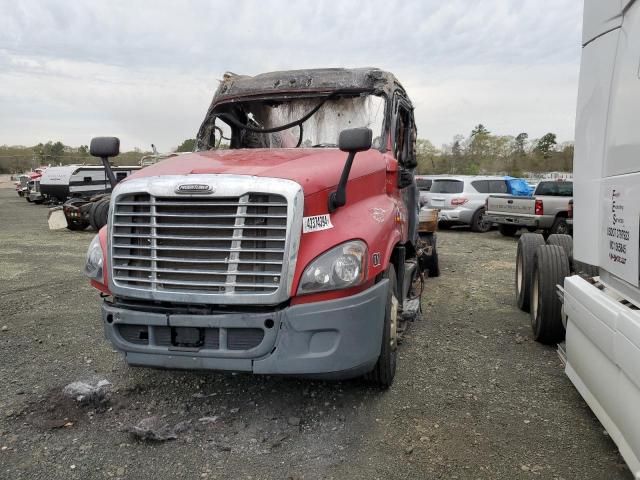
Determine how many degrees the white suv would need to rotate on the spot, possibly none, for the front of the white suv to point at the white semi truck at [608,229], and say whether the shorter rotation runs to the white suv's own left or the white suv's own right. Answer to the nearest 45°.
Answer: approximately 135° to the white suv's own right

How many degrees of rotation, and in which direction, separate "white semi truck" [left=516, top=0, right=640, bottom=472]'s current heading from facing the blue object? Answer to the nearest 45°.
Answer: approximately 135° to its left

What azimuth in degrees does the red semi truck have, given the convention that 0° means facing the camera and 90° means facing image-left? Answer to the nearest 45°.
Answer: approximately 45°

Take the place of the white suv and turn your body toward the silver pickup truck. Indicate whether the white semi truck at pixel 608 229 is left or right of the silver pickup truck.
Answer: right

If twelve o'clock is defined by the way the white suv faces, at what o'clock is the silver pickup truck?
The silver pickup truck is roughly at 3 o'clock from the white suv.

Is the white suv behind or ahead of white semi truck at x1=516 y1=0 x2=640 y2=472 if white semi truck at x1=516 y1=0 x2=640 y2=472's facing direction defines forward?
behind

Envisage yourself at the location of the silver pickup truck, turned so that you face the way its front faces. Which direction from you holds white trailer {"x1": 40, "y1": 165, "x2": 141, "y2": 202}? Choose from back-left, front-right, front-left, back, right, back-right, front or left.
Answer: back-left

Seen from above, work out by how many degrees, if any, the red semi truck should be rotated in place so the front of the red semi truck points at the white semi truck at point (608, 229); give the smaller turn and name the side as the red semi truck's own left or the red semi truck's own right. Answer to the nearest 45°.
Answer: approximately 135° to the red semi truck's own left

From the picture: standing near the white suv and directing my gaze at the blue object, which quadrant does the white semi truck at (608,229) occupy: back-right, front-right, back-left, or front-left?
back-right

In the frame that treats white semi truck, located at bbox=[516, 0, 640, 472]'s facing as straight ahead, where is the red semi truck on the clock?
The red semi truck is roughly at 4 o'clock from the white semi truck.

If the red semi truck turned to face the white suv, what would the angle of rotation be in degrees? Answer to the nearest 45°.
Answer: approximately 180°

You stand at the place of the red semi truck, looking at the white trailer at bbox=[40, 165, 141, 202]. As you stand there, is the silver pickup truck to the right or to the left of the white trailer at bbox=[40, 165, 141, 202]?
right
